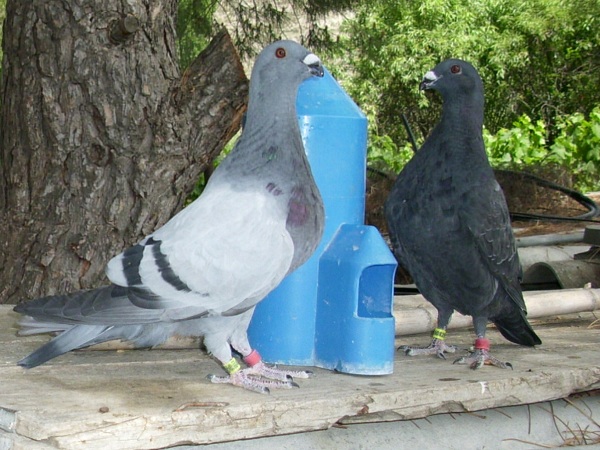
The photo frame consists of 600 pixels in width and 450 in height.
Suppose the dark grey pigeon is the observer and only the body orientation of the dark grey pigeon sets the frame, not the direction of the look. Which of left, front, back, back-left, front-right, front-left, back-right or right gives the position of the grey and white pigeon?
front

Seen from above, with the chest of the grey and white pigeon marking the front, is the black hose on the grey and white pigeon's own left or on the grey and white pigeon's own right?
on the grey and white pigeon's own left

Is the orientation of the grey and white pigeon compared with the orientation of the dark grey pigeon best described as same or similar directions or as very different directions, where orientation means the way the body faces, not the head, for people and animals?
very different directions

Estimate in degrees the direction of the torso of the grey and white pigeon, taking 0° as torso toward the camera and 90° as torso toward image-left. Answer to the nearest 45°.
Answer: approximately 270°

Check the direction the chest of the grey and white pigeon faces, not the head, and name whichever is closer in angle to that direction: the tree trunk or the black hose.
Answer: the black hose

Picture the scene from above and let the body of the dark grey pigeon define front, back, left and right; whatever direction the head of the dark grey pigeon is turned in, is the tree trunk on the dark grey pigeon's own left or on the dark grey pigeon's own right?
on the dark grey pigeon's own right

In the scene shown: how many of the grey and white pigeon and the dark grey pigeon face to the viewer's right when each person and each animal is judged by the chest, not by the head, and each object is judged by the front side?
1

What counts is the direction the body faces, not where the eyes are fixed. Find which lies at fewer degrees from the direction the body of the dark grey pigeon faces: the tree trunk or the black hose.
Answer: the tree trunk

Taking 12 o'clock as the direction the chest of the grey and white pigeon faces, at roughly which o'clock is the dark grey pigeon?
The dark grey pigeon is roughly at 11 o'clock from the grey and white pigeon.

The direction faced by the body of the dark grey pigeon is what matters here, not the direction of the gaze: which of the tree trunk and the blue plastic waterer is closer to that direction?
the blue plastic waterer

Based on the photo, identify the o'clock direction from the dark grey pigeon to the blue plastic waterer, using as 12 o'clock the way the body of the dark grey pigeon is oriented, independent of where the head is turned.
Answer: The blue plastic waterer is roughly at 2 o'clock from the dark grey pigeon.
